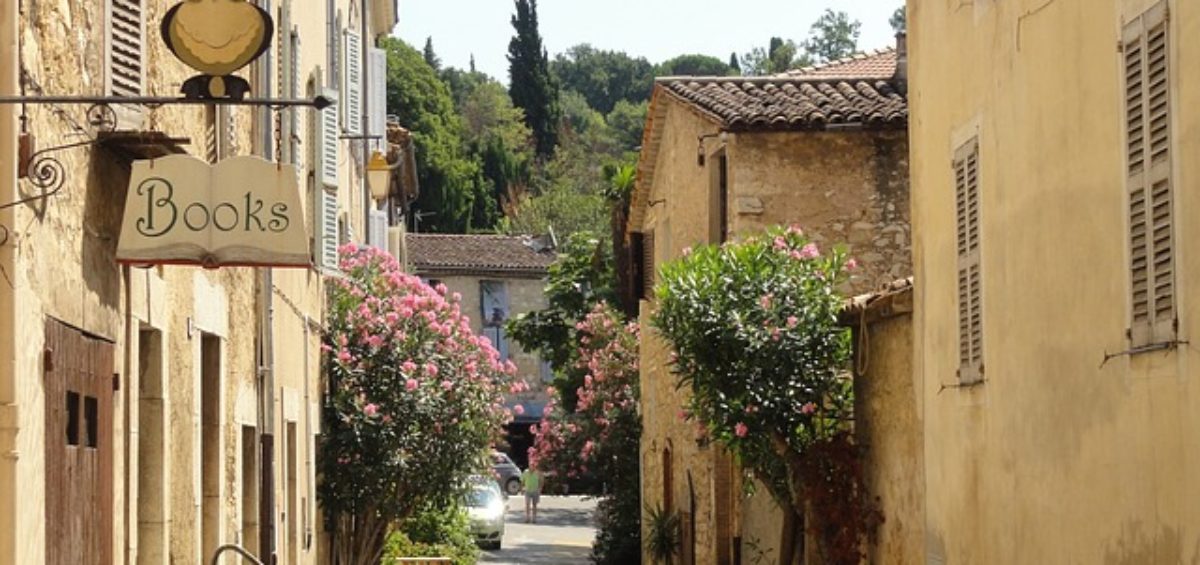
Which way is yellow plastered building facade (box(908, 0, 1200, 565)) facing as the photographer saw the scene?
facing the viewer and to the left of the viewer

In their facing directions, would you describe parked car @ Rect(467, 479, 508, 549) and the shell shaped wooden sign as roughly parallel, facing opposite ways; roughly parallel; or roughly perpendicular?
roughly parallel

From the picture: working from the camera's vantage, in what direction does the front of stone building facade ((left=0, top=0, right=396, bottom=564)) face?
facing the viewer and to the right of the viewer

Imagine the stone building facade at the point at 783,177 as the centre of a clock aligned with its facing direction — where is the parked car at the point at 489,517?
The parked car is roughly at 4 o'clock from the stone building facade.

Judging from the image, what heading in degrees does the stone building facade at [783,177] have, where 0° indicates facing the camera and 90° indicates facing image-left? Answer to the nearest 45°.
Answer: approximately 45°

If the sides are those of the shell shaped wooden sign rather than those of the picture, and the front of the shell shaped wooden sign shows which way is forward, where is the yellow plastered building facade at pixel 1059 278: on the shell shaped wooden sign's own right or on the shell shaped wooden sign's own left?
on the shell shaped wooden sign's own left

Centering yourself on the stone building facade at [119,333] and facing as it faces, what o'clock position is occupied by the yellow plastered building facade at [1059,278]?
the yellow plastered building facade at [1059,278] is roughly at 11 o'clock from the stone building facade at [119,333].

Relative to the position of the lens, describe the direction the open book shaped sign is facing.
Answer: facing the viewer

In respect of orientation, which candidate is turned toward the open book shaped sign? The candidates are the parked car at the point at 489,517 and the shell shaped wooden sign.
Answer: the parked car

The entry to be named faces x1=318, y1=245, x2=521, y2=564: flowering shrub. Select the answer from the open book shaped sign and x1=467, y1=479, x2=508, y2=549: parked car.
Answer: the parked car

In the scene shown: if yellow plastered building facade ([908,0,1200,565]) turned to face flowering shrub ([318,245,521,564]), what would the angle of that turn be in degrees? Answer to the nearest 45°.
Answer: approximately 90° to its right

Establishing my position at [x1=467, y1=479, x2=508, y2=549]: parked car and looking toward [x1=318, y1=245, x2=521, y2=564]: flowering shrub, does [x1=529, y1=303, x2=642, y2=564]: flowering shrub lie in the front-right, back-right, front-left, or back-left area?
front-left

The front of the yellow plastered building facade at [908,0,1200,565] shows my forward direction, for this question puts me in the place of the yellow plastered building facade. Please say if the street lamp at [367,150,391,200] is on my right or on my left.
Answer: on my right

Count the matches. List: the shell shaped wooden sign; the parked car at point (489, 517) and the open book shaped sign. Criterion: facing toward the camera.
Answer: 3

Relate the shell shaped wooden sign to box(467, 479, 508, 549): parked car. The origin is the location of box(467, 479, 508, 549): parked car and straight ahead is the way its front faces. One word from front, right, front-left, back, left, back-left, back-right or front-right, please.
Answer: front

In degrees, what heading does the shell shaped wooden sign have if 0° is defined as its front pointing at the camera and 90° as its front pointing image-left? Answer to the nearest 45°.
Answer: approximately 0°

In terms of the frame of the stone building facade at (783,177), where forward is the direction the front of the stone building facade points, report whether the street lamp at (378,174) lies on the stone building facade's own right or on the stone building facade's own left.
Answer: on the stone building facade's own right
